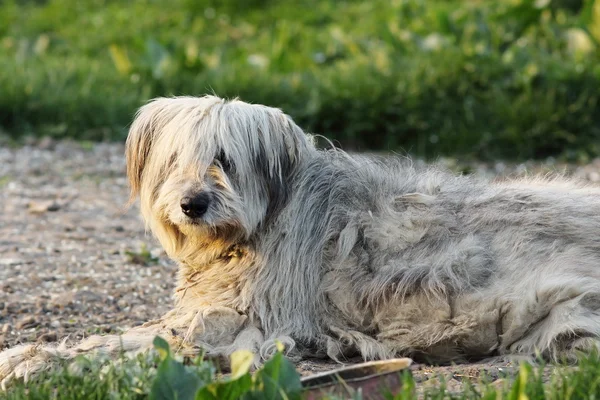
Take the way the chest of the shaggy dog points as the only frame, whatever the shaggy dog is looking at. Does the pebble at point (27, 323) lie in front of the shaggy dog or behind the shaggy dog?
in front

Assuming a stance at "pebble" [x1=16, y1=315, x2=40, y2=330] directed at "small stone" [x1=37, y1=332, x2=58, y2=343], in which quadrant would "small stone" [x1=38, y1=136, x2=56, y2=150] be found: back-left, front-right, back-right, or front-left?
back-left

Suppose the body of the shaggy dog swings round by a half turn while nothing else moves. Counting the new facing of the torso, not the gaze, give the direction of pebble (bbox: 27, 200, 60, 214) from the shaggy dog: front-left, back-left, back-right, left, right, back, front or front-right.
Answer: back-left

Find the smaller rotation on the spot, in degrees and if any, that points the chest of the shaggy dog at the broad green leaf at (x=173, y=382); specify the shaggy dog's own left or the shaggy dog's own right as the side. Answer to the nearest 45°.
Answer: approximately 45° to the shaggy dog's own left

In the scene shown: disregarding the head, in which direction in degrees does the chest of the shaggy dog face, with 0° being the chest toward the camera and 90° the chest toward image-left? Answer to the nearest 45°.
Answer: approximately 90°

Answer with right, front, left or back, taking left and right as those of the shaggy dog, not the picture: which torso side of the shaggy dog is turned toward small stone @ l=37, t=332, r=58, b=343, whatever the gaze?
front

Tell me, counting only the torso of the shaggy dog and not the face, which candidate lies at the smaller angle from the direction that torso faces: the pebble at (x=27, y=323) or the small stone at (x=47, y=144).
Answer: the pebble

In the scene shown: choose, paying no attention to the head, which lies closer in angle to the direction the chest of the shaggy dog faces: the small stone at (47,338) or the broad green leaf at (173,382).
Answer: the small stone

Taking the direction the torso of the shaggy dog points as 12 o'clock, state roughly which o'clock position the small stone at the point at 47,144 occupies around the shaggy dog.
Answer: The small stone is roughly at 2 o'clock from the shaggy dog.
